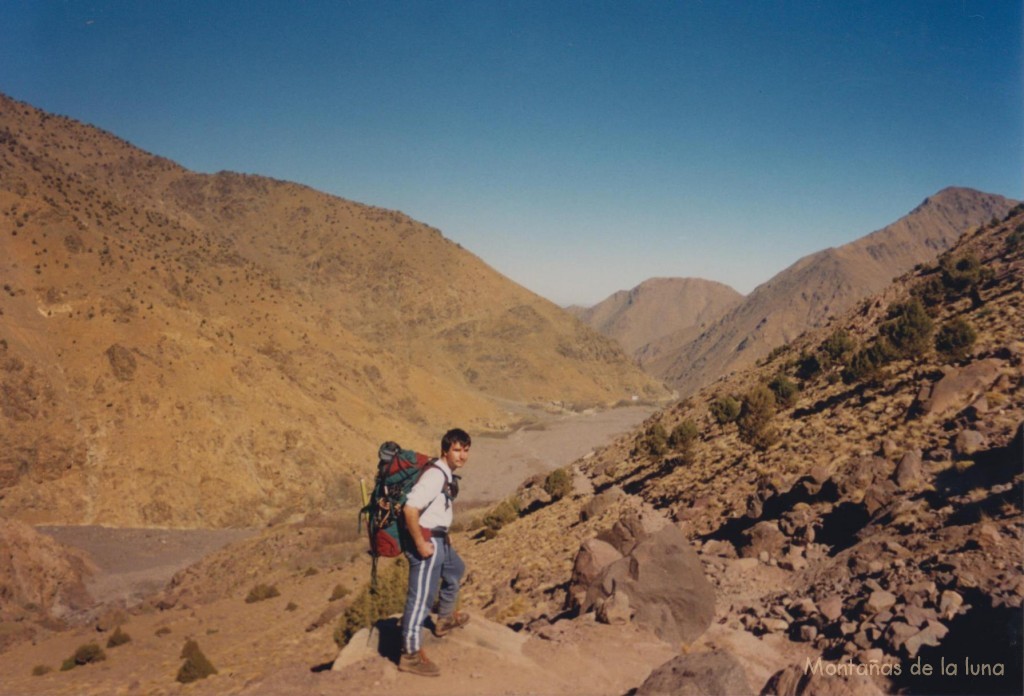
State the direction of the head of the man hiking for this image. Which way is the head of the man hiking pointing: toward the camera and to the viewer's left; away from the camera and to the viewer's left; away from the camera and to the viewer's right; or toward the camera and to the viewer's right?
toward the camera and to the viewer's right

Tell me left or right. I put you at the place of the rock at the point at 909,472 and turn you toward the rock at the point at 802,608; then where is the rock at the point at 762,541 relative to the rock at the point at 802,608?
right

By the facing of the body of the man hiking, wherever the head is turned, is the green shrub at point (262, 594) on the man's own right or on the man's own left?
on the man's own left

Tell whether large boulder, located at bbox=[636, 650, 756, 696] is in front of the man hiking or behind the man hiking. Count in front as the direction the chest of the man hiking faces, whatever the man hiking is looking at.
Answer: in front

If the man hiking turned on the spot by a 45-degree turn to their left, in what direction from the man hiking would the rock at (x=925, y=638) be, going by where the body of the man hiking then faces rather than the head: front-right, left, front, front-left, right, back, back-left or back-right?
front-right

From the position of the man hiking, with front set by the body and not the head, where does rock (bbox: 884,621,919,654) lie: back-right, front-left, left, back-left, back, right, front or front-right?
front

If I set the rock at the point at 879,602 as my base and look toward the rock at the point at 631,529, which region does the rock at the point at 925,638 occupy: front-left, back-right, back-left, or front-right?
back-left

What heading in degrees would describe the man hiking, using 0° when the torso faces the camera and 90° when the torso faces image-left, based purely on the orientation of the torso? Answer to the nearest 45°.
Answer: approximately 270°

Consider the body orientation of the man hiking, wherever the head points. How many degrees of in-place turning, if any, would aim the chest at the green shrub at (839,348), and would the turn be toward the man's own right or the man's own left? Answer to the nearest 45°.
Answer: approximately 45° to the man's own left
